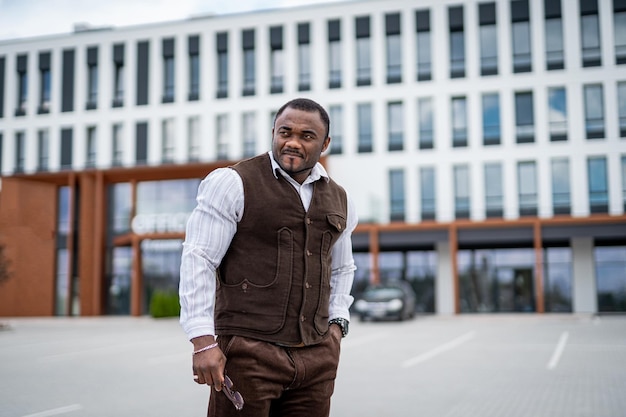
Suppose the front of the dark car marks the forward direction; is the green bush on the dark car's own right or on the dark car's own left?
on the dark car's own right

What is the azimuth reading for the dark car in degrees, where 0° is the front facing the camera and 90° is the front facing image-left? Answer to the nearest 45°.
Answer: approximately 45°

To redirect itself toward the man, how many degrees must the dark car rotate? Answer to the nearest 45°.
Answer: approximately 45° to its left
